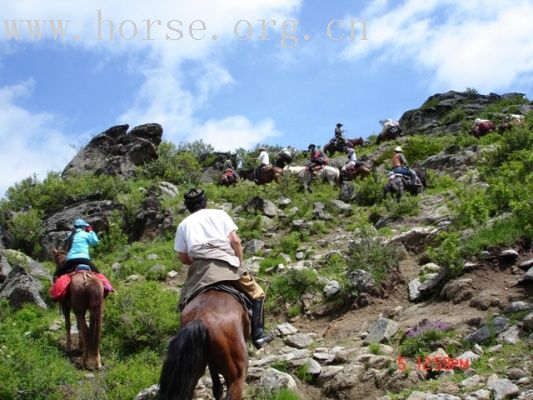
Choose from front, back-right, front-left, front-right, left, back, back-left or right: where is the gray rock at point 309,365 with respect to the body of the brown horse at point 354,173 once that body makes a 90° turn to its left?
back

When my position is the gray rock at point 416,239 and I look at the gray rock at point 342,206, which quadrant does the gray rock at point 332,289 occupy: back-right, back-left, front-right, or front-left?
back-left

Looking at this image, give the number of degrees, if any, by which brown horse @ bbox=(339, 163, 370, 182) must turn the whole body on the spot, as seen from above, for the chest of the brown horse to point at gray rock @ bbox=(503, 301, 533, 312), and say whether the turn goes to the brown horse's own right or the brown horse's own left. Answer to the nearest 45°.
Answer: approximately 90° to the brown horse's own right

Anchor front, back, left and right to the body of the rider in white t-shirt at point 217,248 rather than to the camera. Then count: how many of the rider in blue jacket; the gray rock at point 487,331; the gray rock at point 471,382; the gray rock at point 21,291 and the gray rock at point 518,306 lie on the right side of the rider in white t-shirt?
3

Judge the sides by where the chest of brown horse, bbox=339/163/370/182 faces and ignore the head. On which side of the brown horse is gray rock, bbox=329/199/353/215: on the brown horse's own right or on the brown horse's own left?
on the brown horse's own right

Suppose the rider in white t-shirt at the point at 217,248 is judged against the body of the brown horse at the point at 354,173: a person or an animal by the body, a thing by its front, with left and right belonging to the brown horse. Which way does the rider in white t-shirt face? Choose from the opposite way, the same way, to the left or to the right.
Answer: to the left

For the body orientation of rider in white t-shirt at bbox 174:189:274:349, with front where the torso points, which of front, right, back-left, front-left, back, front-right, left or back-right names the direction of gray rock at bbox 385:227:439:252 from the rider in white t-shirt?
front-right

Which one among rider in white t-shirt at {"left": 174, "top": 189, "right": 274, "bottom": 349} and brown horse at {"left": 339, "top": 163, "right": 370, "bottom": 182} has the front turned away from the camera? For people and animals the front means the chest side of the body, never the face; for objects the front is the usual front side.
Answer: the rider in white t-shirt

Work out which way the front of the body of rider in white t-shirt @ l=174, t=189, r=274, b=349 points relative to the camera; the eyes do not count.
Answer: away from the camera

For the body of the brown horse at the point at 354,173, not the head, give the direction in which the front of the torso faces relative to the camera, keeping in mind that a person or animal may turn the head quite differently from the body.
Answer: to the viewer's right

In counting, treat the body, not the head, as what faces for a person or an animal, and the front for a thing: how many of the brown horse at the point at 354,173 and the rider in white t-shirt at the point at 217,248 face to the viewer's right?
1
